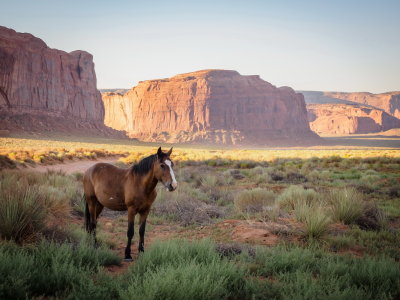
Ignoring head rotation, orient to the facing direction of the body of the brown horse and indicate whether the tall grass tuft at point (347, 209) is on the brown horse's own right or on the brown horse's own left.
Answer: on the brown horse's own left

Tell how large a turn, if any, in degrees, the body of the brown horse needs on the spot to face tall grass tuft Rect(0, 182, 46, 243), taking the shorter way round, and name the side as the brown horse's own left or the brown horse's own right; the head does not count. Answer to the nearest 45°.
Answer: approximately 135° to the brown horse's own right

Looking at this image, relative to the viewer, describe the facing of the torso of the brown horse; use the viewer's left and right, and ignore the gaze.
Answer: facing the viewer and to the right of the viewer

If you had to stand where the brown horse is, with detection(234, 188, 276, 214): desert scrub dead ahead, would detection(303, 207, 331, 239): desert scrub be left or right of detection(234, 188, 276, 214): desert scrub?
right

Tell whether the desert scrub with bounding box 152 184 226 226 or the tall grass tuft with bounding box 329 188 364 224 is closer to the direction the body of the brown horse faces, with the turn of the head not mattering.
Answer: the tall grass tuft

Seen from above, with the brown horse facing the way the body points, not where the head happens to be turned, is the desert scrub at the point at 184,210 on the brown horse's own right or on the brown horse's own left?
on the brown horse's own left

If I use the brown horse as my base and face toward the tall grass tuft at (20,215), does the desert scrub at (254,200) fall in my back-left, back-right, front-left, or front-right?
back-right

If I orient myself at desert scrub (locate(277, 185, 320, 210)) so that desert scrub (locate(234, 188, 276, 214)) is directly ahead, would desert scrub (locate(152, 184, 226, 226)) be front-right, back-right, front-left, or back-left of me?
front-left

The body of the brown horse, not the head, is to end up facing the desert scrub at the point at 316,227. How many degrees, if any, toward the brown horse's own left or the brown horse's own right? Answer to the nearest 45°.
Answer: approximately 45° to the brown horse's own left

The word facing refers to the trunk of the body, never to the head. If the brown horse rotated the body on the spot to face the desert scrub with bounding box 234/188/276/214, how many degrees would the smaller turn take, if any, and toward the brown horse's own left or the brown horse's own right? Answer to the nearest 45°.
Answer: approximately 90° to the brown horse's own left

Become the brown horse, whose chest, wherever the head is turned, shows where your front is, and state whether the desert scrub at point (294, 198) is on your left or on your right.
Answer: on your left
